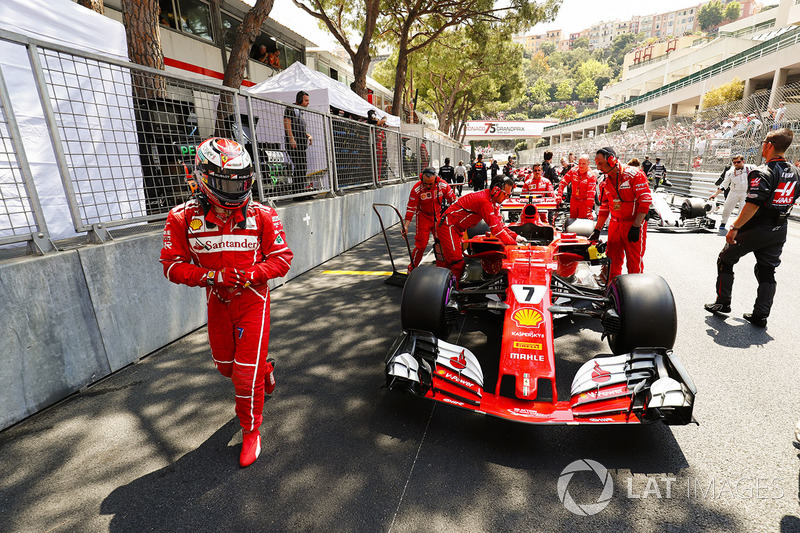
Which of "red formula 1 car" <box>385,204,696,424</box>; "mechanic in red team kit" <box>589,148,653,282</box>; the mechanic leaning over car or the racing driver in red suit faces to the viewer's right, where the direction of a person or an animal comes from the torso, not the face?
the mechanic leaning over car

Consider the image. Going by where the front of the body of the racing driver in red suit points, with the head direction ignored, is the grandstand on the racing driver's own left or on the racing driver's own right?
on the racing driver's own left

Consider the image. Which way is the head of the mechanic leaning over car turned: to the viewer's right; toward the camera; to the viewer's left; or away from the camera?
to the viewer's right

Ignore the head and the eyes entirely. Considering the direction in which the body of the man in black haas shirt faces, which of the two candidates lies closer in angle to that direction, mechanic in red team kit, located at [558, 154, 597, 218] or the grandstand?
the mechanic in red team kit

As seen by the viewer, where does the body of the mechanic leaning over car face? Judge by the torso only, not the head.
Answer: to the viewer's right

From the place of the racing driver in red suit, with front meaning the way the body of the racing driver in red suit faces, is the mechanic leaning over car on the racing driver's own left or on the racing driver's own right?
on the racing driver's own left
